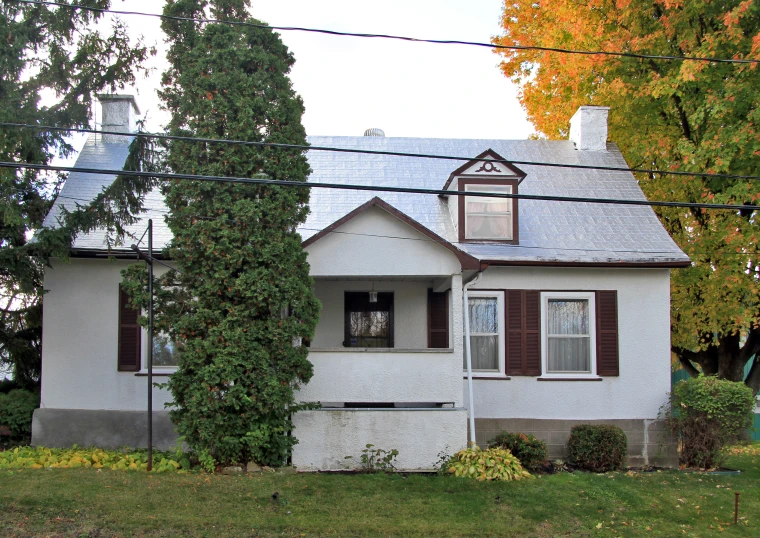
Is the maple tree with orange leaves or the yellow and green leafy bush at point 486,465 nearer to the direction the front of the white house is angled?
the yellow and green leafy bush

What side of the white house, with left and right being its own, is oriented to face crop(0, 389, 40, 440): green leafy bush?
right

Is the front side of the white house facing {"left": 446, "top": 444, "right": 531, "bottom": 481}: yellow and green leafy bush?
yes

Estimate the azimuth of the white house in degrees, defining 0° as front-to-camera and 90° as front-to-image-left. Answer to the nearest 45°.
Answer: approximately 0°

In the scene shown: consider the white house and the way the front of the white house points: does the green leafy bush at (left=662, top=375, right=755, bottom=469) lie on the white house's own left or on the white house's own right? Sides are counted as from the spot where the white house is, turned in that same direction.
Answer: on the white house's own left

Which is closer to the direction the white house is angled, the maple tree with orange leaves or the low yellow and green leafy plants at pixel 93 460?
the low yellow and green leafy plants

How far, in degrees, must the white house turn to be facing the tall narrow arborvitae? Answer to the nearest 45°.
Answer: approximately 45° to its right
